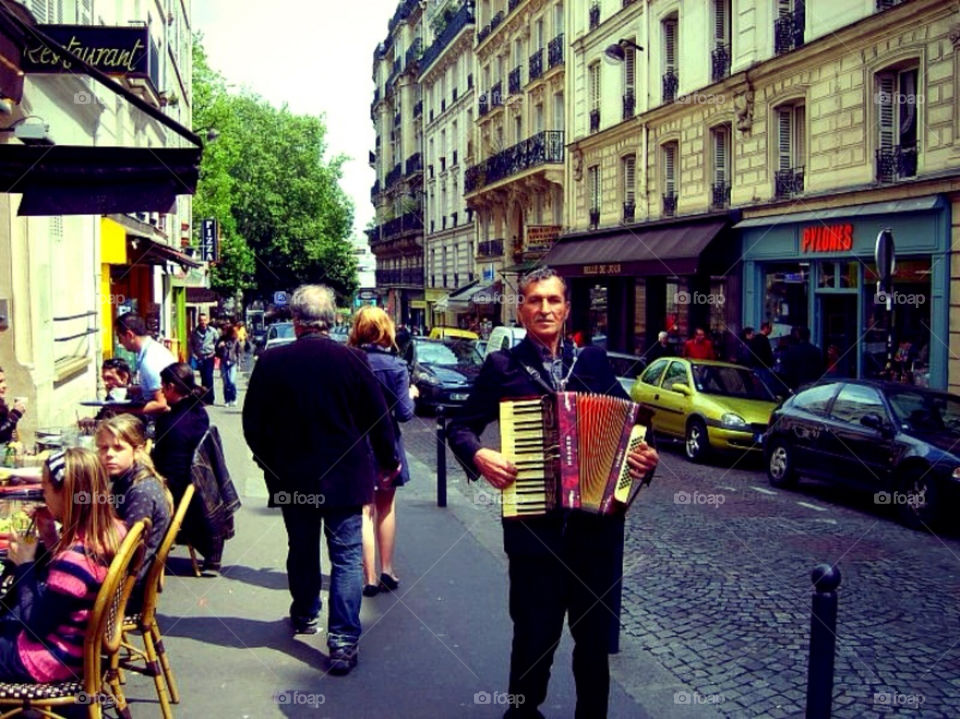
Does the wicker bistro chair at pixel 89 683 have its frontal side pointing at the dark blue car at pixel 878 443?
no

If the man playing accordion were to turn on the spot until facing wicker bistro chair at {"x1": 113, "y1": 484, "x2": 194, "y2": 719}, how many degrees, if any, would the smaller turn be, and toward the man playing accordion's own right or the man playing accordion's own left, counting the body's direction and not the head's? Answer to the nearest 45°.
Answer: approximately 90° to the man playing accordion's own right

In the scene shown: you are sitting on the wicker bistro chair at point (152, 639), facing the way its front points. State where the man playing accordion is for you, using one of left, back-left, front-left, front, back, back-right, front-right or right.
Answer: back-left

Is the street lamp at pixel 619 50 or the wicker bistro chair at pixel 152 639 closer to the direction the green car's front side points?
the wicker bistro chair

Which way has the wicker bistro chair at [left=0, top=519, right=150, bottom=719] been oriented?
to the viewer's left

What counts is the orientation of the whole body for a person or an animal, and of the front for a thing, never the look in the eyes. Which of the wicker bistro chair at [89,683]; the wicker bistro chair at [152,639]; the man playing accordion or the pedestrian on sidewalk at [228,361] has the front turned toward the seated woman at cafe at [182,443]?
the pedestrian on sidewalk

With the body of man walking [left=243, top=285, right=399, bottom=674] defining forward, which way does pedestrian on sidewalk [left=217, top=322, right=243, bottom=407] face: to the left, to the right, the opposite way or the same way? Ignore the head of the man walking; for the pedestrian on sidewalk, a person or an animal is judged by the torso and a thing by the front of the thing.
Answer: the opposite way

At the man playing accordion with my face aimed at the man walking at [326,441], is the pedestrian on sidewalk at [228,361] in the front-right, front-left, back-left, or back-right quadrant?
front-right

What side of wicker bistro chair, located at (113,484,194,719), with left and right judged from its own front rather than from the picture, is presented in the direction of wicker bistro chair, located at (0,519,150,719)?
left

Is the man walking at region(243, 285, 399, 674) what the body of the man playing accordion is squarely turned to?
no

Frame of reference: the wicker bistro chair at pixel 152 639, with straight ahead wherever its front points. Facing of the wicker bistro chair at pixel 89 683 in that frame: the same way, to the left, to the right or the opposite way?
the same way

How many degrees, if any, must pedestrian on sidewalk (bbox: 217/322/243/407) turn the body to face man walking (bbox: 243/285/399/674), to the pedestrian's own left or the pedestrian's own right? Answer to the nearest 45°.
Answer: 0° — they already face them

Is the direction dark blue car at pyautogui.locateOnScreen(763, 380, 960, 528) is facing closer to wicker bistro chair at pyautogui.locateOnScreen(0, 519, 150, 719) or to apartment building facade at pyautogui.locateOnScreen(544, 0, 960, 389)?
the wicker bistro chair

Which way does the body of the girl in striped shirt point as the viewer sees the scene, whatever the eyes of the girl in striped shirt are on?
to the viewer's left

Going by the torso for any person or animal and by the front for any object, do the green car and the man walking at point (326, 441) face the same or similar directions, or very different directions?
very different directions

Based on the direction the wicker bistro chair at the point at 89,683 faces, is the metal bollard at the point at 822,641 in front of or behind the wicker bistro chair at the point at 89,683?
behind

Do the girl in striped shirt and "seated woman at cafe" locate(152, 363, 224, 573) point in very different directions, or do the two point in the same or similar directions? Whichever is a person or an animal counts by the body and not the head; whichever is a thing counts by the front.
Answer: same or similar directions

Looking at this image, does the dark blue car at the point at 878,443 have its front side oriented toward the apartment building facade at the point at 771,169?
no

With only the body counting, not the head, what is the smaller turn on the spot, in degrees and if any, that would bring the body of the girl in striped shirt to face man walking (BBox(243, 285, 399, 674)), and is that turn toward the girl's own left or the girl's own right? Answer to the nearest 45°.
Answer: approximately 135° to the girl's own right

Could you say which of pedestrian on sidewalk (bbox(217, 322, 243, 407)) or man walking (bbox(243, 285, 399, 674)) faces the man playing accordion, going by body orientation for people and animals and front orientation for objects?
the pedestrian on sidewalk

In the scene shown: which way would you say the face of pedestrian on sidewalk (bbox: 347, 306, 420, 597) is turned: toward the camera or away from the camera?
away from the camera

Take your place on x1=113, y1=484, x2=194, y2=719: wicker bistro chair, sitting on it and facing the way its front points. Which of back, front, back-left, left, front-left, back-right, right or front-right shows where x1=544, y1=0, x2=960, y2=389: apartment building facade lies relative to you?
back-right

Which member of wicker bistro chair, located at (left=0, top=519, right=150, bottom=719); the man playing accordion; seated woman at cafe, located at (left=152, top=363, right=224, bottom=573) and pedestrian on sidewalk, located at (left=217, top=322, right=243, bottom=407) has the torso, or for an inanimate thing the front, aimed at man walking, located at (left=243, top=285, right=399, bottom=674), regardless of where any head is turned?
the pedestrian on sidewalk

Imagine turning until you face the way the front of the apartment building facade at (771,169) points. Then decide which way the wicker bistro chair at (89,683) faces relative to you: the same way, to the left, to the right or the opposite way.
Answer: the same way

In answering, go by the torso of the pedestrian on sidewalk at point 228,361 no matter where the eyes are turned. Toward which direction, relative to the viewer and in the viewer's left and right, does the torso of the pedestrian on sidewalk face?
facing the viewer
